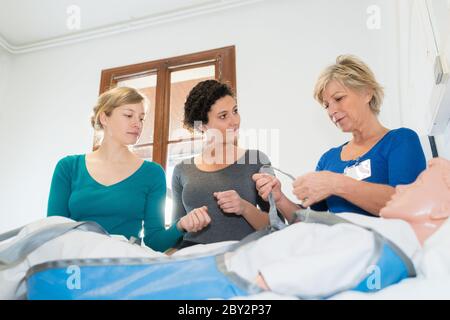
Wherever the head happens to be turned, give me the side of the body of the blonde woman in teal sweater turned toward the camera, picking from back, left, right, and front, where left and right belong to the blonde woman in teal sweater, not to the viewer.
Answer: front

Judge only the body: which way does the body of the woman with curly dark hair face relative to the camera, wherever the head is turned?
toward the camera

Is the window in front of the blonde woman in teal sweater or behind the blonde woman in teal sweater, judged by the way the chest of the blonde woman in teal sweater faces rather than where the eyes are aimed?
behind

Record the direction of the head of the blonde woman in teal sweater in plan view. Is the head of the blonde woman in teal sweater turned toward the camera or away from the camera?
toward the camera

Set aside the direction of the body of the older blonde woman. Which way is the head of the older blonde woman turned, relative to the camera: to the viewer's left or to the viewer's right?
to the viewer's left

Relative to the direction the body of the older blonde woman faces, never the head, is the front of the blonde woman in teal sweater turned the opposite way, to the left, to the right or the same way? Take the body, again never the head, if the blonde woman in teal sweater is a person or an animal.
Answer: to the left

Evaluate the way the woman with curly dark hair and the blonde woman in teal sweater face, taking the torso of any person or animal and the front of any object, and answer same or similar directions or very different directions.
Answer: same or similar directions

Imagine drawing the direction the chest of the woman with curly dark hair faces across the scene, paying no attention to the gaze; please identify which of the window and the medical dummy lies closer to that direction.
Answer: the medical dummy

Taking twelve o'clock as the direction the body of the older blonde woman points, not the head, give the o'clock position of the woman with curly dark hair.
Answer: The woman with curly dark hair is roughly at 2 o'clock from the older blonde woman.

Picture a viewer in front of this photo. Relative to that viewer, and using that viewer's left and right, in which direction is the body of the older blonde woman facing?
facing the viewer and to the left of the viewer

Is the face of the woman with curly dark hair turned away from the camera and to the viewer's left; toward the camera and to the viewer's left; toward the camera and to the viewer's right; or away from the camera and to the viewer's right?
toward the camera and to the viewer's right

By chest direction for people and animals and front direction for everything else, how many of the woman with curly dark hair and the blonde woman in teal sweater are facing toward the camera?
2
